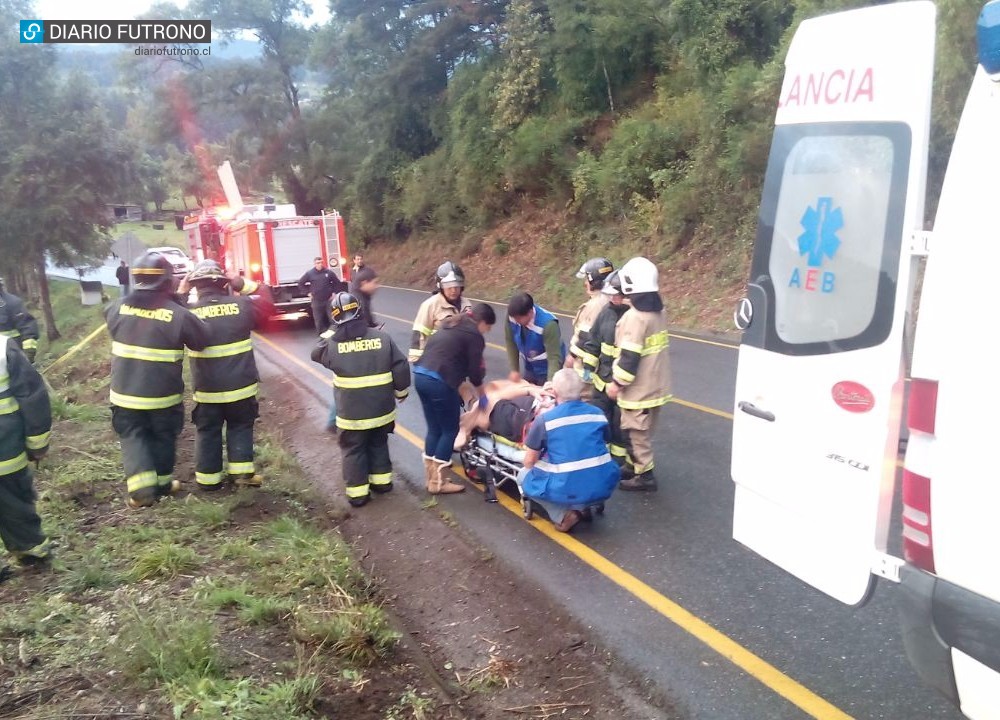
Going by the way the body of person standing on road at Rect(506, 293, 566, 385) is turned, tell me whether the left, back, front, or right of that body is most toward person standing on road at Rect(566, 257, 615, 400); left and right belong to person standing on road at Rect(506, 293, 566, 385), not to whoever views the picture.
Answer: left

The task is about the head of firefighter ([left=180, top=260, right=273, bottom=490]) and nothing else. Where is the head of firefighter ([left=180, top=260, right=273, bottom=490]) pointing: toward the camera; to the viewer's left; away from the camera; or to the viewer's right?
away from the camera

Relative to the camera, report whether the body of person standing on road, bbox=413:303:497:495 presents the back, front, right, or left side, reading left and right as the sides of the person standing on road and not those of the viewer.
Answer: right

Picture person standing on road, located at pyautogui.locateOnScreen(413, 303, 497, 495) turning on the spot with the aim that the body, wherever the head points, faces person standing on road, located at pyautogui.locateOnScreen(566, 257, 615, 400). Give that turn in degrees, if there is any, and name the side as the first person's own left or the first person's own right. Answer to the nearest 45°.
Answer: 0° — they already face them

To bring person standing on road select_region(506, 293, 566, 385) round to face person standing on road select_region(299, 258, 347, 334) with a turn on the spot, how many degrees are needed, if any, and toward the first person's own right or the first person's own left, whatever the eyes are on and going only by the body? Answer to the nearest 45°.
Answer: approximately 90° to the first person's own right

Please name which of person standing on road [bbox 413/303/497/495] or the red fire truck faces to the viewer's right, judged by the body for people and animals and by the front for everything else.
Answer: the person standing on road

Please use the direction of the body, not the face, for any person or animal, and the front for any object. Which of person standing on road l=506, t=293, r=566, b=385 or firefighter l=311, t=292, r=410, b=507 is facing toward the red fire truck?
the firefighter

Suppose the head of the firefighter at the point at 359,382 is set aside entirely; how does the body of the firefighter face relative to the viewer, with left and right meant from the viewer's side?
facing away from the viewer

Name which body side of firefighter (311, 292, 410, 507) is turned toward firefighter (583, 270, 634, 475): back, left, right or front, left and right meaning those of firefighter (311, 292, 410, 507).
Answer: right

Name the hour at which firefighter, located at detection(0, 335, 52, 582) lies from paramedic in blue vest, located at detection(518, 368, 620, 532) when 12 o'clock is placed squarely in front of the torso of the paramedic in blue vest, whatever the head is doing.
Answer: The firefighter is roughly at 10 o'clock from the paramedic in blue vest.

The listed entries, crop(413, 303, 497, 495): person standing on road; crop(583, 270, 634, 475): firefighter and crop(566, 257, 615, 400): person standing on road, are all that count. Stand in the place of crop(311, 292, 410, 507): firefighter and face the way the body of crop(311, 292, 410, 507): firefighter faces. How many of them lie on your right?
3

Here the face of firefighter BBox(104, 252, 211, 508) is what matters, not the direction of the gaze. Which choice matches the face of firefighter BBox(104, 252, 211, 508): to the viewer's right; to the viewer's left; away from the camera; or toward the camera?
away from the camera

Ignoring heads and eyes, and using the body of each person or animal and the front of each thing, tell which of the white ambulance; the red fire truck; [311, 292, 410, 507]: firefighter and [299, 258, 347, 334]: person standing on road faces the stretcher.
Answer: the person standing on road
